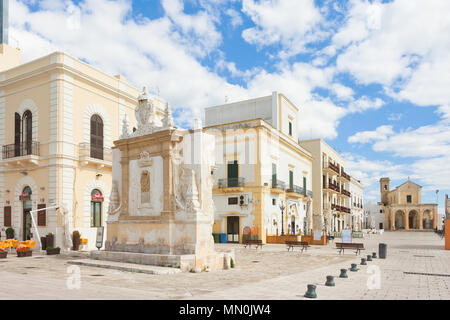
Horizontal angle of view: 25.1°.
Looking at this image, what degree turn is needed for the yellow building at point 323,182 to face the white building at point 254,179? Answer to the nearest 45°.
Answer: approximately 45° to its right

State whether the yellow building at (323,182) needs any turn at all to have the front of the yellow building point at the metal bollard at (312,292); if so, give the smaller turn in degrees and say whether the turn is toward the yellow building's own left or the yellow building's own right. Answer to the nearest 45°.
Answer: approximately 45° to the yellow building's own right

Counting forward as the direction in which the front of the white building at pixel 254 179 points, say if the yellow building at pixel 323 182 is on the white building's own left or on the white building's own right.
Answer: on the white building's own left
